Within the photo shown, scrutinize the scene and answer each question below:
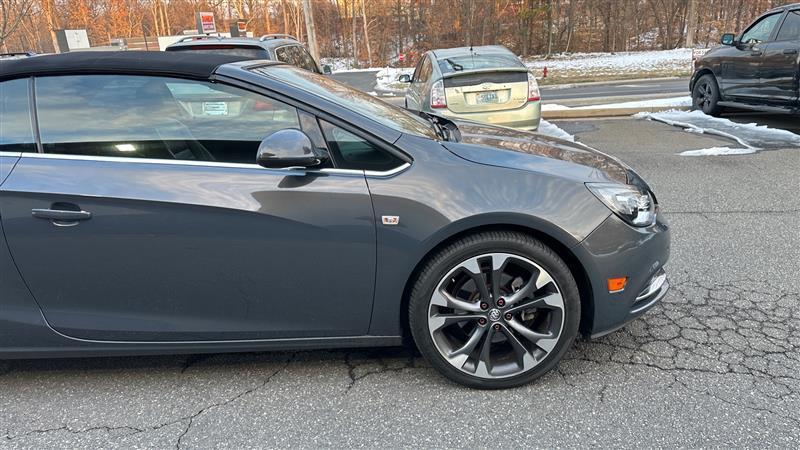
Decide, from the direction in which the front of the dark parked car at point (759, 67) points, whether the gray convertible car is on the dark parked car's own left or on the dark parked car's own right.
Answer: on the dark parked car's own left

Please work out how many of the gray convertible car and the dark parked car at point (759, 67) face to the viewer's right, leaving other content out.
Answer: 1

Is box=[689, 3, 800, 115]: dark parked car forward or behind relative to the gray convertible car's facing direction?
forward

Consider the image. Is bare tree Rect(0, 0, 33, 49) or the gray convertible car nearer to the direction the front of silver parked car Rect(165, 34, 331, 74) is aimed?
the bare tree

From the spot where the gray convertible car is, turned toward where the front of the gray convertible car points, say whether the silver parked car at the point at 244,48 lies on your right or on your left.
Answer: on your left

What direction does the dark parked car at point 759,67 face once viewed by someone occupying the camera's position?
facing away from the viewer and to the left of the viewer

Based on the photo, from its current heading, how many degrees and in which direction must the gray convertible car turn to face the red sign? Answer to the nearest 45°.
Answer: approximately 90° to its left

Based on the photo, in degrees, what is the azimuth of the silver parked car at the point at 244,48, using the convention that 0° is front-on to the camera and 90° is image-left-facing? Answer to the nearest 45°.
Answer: approximately 225°

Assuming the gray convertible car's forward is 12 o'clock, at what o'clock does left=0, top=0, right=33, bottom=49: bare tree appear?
The bare tree is roughly at 8 o'clock from the gray convertible car.

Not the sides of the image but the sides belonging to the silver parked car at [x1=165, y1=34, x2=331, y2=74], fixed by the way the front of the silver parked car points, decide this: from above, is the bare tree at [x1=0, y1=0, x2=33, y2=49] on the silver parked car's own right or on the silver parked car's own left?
on the silver parked car's own left

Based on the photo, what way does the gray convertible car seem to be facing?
to the viewer's right

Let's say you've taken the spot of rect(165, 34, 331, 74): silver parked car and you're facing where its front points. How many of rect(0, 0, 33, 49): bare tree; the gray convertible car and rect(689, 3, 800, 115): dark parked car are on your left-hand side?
1

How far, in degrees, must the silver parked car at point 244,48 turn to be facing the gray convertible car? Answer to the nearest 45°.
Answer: approximately 135° to its right

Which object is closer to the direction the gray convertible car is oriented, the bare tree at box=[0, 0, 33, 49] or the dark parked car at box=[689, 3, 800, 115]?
the dark parked car

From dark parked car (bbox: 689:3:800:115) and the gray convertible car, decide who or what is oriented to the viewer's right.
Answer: the gray convertible car

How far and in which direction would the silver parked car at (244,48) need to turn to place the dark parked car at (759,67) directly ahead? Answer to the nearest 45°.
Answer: approximately 45° to its right
